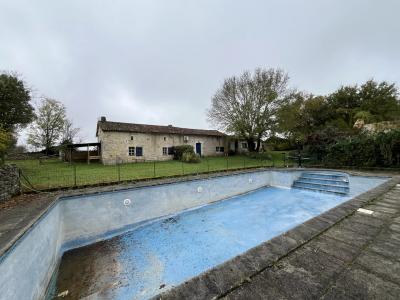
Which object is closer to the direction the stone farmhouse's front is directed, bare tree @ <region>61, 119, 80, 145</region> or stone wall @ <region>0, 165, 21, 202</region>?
the stone wall

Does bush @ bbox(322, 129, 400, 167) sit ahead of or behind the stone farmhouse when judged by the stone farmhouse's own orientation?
ahead

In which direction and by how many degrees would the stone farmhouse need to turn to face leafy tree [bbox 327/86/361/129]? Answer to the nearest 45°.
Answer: approximately 45° to its left

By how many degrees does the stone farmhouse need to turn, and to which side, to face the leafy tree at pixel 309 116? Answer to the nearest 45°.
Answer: approximately 45° to its left

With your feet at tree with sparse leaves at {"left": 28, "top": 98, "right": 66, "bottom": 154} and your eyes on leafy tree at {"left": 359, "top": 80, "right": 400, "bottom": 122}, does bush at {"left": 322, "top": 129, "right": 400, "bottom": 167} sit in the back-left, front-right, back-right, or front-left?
front-right

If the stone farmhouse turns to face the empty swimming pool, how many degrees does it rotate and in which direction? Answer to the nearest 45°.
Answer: approximately 45° to its right

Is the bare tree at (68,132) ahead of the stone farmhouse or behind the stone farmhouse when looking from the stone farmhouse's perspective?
behind

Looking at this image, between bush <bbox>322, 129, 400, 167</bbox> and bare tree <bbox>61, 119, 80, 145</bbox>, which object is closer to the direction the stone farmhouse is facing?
the bush

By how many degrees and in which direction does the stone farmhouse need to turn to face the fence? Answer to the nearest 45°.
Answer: approximately 45° to its right

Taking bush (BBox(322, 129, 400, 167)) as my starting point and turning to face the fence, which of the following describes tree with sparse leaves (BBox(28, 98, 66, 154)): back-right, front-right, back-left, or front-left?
front-right

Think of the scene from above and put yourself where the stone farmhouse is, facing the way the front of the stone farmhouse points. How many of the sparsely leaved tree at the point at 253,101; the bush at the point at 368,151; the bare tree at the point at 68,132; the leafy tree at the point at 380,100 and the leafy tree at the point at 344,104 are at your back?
1

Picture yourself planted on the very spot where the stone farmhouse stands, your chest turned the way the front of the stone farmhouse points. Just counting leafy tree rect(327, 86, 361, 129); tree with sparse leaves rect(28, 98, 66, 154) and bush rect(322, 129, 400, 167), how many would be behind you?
1
